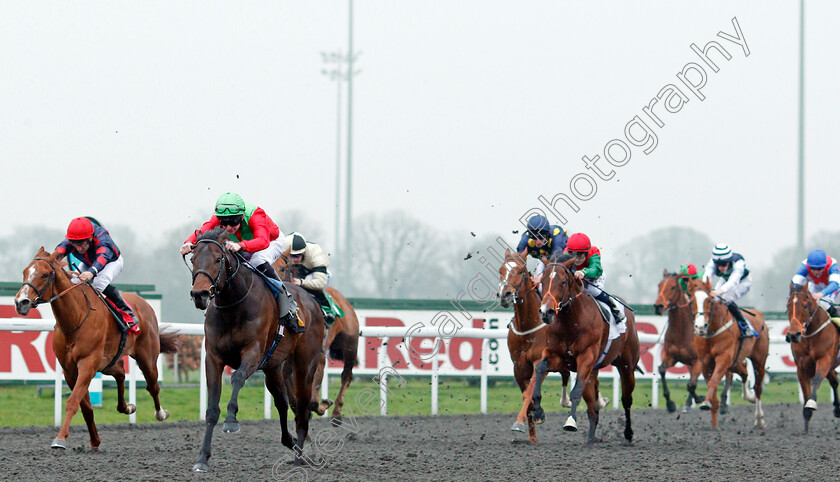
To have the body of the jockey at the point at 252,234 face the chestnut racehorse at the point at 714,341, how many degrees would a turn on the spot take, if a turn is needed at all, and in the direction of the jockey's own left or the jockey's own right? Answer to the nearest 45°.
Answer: approximately 180°

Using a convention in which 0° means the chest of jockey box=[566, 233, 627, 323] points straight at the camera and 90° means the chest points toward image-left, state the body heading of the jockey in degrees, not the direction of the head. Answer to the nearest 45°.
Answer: approximately 45°

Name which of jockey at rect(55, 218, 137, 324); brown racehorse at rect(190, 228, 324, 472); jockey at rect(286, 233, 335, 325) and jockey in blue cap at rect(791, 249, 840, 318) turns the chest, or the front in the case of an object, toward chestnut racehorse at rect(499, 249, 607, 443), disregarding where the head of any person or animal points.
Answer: the jockey in blue cap

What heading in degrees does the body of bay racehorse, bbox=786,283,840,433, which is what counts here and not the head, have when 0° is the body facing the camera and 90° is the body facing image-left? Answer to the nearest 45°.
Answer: approximately 45°

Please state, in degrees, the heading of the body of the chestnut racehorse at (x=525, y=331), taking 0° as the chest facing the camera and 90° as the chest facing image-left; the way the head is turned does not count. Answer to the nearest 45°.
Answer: approximately 45°

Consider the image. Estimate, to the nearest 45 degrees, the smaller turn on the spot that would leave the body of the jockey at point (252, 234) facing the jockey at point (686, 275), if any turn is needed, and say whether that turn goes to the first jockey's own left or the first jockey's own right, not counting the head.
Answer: approximately 180°

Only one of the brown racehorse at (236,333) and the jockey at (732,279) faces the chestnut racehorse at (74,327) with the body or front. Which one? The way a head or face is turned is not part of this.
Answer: the jockey

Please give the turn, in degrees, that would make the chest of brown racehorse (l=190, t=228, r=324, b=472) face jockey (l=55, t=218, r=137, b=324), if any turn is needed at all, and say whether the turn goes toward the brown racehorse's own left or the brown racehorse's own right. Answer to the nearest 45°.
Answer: approximately 90° to the brown racehorse's own right

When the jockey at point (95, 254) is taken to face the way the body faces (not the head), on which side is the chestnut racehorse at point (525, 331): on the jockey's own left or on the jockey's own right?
on the jockey's own left

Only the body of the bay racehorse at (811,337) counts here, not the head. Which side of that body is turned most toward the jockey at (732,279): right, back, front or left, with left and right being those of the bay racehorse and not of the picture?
right
